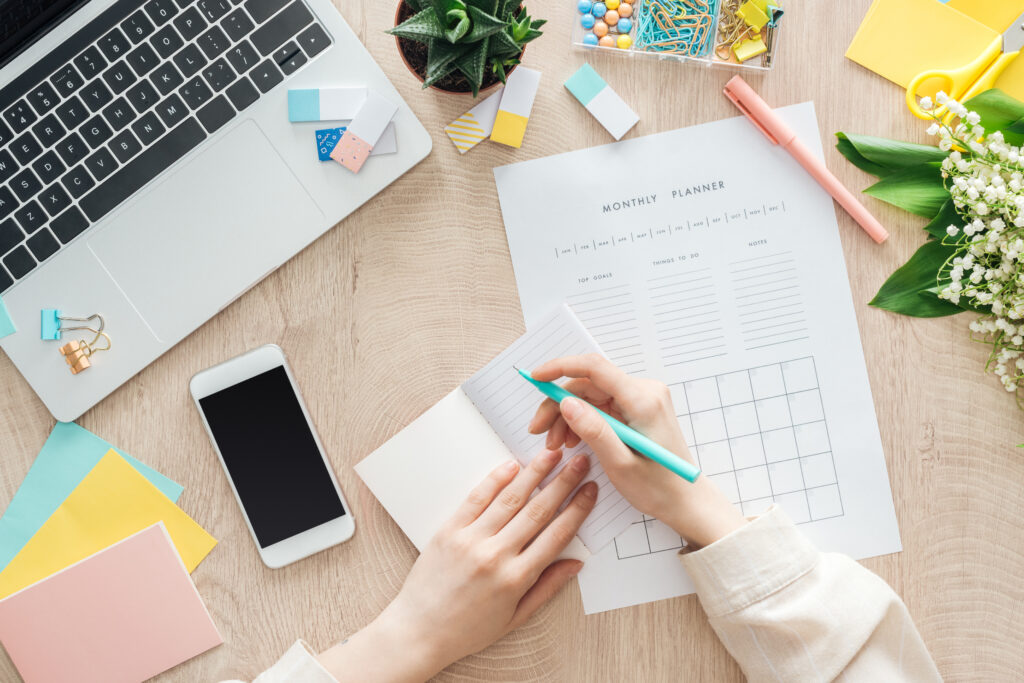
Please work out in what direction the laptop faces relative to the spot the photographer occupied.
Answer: facing the viewer and to the right of the viewer

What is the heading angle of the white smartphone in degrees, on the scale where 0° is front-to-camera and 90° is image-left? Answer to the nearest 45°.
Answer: approximately 0°

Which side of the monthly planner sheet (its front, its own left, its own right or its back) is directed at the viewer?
front
